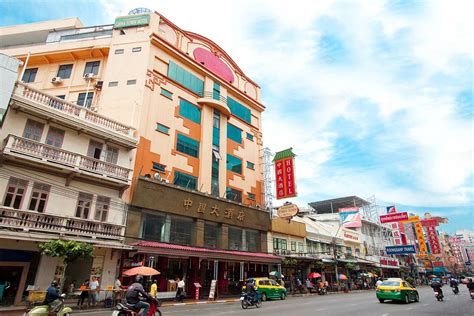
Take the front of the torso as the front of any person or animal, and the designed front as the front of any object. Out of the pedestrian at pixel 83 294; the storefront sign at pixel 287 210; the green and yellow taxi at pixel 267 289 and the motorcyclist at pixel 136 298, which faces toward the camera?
the storefront sign

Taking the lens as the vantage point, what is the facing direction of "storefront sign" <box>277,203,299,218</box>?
facing the viewer

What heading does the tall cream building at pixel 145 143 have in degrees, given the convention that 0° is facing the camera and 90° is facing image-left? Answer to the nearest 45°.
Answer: approximately 315°

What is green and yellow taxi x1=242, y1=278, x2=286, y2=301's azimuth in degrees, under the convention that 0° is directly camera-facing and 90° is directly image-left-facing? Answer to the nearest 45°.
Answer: approximately 225°

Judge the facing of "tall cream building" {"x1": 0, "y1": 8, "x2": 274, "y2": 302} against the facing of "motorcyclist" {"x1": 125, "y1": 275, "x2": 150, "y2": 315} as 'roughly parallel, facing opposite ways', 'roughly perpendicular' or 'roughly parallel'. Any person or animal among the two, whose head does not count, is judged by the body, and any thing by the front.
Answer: roughly perpendicular

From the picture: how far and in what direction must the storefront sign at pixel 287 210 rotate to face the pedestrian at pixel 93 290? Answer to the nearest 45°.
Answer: approximately 45° to its right
